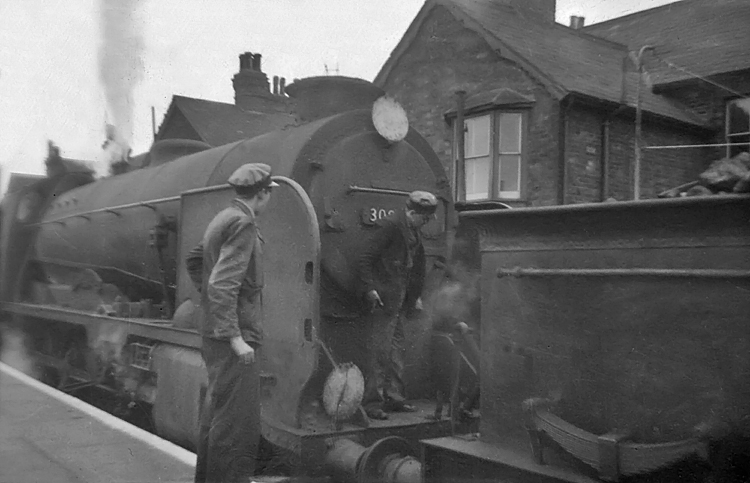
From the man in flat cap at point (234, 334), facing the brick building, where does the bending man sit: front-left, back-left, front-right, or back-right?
front-right

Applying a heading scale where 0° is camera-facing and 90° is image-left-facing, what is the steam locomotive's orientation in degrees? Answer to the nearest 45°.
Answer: approximately 315°

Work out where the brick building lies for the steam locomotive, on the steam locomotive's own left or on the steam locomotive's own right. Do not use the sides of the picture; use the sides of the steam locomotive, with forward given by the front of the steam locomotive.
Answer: on the steam locomotive's own left

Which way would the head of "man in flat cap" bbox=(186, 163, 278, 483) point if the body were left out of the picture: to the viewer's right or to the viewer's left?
to the viewer's right
